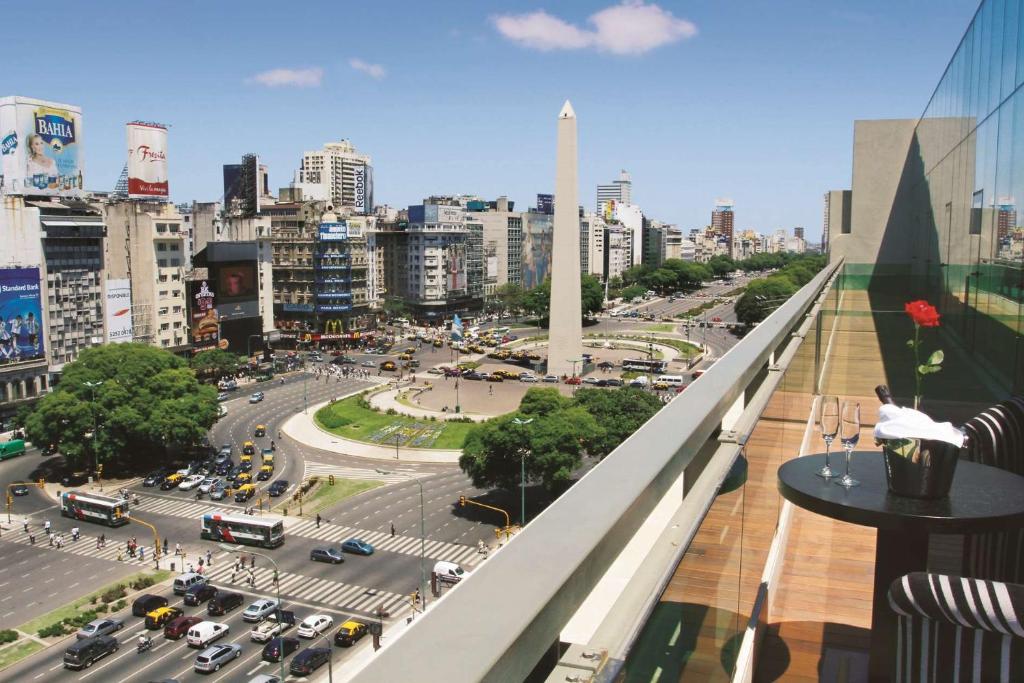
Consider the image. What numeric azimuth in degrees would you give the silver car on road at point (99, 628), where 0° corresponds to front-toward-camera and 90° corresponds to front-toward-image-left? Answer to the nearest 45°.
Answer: approximately 225°

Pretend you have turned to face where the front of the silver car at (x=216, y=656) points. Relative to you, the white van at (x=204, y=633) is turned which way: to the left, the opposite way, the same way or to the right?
the same way

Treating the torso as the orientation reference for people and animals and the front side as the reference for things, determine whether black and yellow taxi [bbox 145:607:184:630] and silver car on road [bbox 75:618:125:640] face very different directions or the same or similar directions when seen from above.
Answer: same or similar directions

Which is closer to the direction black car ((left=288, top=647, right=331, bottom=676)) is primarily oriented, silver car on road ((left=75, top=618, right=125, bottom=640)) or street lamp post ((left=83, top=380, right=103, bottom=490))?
the street lamp post

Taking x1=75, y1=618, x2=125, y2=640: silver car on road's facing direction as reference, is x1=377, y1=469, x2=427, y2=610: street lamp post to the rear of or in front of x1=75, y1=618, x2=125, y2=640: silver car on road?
in front

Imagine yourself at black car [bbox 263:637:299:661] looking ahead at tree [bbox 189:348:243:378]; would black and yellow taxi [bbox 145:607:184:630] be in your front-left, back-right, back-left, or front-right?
front-left

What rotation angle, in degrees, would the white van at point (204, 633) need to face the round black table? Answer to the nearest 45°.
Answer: approximately 135° to its right

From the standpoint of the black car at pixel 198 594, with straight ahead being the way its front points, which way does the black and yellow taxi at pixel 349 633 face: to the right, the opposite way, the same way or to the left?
the same way

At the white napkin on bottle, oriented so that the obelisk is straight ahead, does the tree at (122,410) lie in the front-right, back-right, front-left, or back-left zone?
front-left

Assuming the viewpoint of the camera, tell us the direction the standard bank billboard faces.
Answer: facing the viewer and to the right of the viewer

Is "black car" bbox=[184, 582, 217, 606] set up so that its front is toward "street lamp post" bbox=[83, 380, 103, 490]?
no

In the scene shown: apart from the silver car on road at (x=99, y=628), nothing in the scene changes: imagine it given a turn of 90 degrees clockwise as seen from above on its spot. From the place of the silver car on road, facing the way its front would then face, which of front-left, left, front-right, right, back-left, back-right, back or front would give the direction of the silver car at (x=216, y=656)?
front

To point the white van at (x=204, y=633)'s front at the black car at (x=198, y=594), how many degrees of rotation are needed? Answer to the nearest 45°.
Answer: approximately 45° to its left

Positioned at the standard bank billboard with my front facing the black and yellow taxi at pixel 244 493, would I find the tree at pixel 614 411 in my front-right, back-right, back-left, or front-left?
front-left

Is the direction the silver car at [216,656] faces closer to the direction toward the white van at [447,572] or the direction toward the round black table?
the white van

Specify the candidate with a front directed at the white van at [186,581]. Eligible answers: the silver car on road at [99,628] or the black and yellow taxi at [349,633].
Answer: the silver car on road

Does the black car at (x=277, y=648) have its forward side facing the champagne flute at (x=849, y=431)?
no

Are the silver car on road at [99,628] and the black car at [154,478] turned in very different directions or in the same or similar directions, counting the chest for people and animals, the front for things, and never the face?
very different directions

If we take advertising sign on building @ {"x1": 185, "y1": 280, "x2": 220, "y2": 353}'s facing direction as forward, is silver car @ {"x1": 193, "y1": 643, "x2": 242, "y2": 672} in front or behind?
in front

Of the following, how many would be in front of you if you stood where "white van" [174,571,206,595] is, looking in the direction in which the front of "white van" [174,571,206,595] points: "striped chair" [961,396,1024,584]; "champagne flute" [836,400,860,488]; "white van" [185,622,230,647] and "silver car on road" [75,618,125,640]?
0
